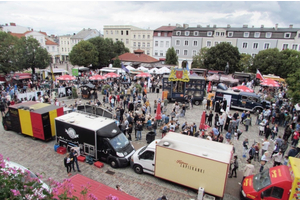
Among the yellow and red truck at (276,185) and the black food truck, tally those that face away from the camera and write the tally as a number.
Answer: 0

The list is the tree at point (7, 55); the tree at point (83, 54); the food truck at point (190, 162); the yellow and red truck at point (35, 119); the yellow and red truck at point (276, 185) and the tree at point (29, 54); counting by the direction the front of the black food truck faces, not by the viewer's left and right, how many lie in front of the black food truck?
2

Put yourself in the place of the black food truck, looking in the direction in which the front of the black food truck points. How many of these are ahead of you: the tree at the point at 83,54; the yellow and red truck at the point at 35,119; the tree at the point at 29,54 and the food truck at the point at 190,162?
1

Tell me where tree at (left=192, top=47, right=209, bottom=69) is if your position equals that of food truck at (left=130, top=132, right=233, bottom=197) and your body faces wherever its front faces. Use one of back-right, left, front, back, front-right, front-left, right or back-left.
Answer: front-right

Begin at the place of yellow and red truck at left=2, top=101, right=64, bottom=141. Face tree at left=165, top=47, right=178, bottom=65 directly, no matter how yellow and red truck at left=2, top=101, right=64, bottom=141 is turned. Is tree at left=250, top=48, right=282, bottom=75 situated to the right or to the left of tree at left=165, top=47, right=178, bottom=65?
right

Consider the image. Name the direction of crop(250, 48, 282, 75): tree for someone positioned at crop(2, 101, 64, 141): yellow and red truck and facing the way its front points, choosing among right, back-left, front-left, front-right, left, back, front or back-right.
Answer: back-right

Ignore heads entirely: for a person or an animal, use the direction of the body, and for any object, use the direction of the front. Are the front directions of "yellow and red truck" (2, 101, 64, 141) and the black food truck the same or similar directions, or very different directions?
very different directions

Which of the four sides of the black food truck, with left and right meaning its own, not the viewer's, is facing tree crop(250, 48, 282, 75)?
left

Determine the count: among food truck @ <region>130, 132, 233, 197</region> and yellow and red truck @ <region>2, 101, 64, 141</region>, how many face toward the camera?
0

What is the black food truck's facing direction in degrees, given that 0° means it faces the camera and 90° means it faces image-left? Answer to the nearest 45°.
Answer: approximately 315°

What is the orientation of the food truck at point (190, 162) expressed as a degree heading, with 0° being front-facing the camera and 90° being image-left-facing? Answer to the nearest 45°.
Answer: approximately 135°

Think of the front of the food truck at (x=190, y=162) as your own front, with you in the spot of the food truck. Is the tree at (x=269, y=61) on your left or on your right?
on your right

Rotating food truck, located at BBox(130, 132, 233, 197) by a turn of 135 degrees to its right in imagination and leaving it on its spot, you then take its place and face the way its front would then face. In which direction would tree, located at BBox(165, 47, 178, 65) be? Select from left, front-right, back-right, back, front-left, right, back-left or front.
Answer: left

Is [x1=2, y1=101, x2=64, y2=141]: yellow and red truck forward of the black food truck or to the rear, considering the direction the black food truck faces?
to the rear
